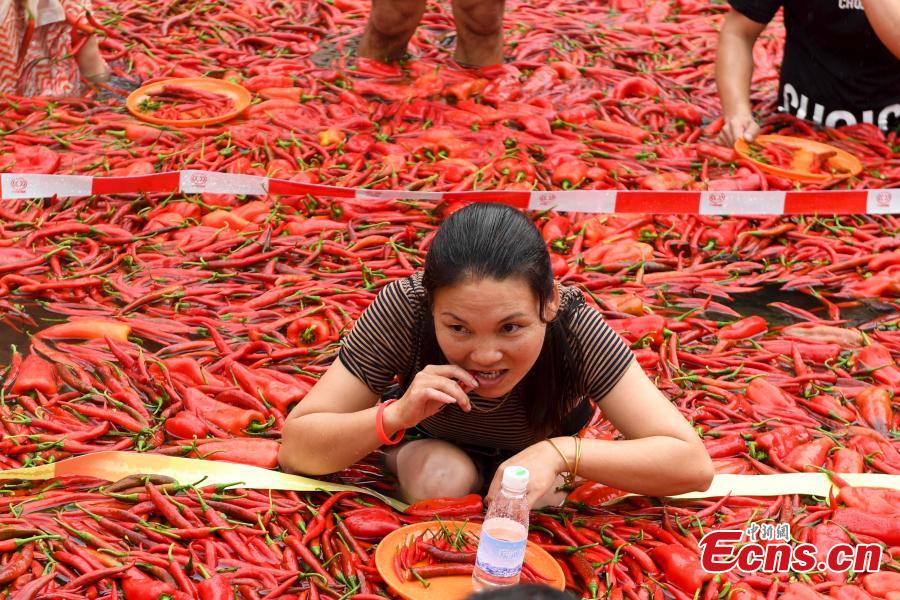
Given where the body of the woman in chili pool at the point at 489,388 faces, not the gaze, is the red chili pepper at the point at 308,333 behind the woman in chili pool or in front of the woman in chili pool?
behind

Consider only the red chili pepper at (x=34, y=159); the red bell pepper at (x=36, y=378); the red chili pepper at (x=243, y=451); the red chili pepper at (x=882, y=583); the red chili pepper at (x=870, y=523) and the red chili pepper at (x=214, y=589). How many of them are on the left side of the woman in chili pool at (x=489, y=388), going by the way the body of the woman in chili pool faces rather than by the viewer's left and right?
2

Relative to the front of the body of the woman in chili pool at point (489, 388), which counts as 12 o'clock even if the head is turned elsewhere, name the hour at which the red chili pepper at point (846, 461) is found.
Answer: The red chili pepper is roughly at 8 o'clock from the woman in chili pool.

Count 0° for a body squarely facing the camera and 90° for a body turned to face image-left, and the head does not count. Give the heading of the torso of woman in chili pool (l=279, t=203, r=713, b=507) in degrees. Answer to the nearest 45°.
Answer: approximately 0°

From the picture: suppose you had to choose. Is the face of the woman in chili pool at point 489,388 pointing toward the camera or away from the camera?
toward the camera

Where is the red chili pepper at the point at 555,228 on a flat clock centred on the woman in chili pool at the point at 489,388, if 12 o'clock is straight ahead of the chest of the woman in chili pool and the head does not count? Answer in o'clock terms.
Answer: The red chili pepper is roughly at 6 o'clock from the woman in chili pool.

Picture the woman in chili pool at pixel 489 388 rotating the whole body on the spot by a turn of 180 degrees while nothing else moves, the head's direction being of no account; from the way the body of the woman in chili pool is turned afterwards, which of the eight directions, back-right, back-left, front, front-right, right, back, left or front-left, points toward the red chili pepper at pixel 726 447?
front-right

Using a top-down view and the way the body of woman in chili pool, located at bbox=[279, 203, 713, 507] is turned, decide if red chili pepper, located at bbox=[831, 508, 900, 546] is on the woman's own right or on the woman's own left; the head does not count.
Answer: on the woman's own left

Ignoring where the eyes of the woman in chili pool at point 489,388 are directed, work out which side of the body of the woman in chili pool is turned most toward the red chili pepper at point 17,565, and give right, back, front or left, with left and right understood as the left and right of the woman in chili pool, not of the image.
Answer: right

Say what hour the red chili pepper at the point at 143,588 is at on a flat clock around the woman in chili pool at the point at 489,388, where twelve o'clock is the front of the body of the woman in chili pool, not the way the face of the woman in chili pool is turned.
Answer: The red chili pepper is roughly at 2 o'clock from the woman in chili pool.

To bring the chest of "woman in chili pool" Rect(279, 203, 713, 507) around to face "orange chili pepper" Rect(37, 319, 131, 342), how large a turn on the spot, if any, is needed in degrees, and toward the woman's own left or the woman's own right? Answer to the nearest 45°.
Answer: approximately 135° to the woman's own right
